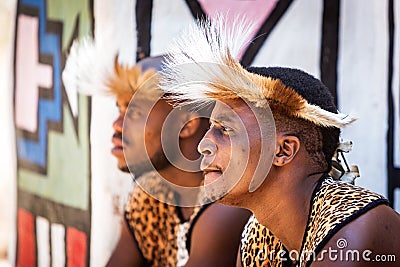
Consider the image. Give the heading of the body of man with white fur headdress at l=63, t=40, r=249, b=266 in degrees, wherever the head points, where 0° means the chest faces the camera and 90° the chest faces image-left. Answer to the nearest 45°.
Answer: approximately 45°

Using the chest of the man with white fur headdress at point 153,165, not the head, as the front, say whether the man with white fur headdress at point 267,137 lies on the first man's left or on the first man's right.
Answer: on the first man's left

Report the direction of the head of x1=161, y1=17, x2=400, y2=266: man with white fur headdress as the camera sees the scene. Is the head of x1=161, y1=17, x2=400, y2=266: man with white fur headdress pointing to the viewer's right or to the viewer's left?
to the viewer's left

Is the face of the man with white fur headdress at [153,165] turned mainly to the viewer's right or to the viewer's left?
to the viewer's left
